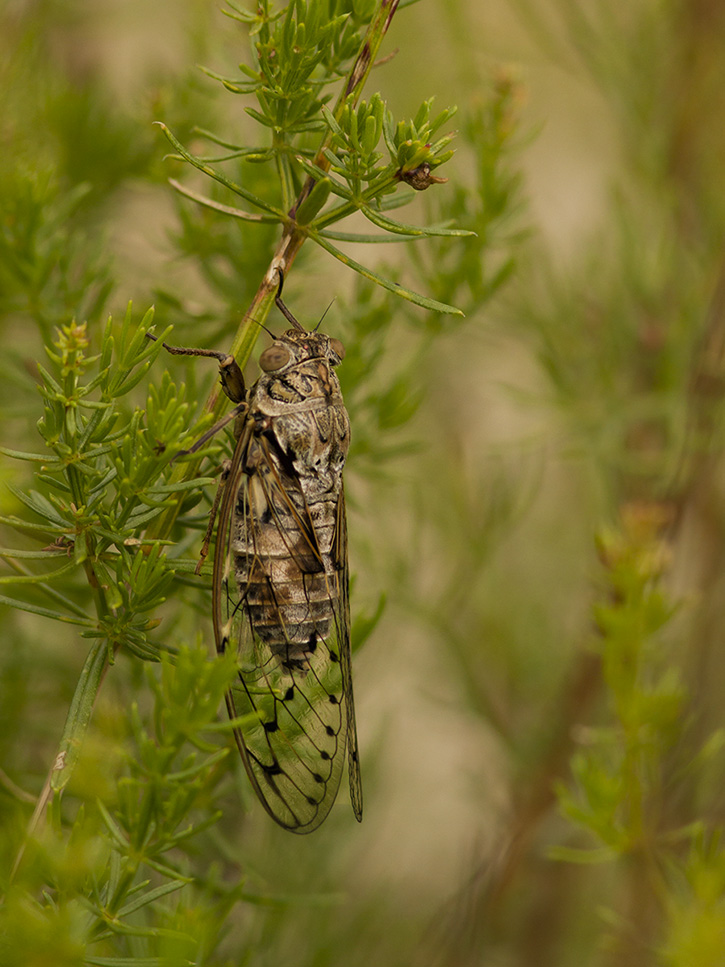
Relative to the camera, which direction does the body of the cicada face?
away from the camera
